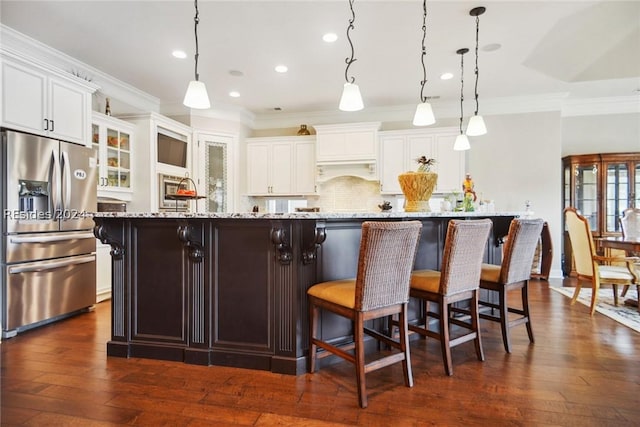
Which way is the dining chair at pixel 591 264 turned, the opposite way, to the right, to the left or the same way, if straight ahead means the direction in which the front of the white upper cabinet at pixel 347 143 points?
to the left

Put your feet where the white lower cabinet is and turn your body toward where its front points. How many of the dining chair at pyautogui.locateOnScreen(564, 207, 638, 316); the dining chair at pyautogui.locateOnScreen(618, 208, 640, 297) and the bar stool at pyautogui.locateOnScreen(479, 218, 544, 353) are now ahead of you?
3

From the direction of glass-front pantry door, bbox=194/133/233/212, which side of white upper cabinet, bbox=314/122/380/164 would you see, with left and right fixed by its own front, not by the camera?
right

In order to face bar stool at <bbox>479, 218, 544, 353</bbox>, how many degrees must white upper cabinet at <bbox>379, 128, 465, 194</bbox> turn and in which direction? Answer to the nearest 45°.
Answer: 0° — it already faces it

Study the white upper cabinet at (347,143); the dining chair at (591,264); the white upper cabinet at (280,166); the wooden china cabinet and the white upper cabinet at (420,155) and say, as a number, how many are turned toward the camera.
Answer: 4

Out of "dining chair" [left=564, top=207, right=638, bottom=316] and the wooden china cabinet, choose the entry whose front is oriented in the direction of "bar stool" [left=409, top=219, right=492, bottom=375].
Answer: the wooden china cabinet

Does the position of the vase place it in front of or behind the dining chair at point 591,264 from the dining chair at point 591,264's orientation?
behind

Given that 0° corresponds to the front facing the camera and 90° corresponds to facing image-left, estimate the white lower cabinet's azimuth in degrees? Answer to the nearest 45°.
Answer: approximately 315°

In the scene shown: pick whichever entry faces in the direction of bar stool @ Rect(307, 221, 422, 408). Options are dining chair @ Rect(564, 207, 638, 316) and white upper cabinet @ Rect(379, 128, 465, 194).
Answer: the white upper cabinet

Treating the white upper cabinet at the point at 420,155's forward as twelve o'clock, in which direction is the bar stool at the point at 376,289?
The bar stool is roughly at 12 o'clock from the white upper cabinet.

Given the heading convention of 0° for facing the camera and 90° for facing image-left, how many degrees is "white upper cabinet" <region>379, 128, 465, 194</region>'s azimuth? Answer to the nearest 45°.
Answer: approximately 0°

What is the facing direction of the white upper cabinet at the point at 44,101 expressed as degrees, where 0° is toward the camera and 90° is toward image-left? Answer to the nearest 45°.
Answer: approximately 315°
